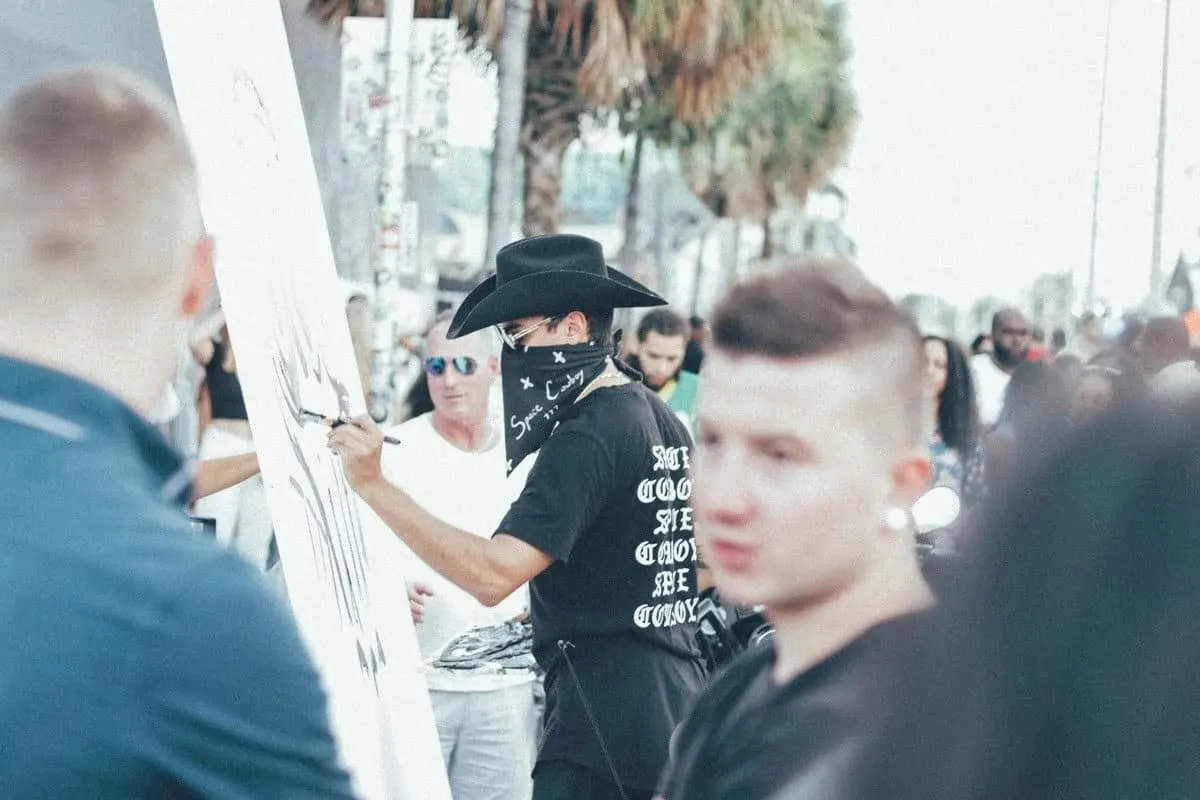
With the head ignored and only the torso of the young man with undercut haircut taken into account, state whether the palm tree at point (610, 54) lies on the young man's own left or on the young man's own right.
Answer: on the young man's own right

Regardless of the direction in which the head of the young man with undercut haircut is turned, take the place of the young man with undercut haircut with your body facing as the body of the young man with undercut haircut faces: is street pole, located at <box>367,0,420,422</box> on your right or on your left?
on your right

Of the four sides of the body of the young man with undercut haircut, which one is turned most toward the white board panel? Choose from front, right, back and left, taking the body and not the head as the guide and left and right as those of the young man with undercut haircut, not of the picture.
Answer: right

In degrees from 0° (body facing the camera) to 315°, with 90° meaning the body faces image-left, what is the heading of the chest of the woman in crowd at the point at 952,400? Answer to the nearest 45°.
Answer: approximately 45°

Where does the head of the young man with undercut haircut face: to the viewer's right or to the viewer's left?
to the viewer's left

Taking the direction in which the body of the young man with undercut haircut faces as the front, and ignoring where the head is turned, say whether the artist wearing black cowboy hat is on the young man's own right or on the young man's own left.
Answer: on the young man's own right
